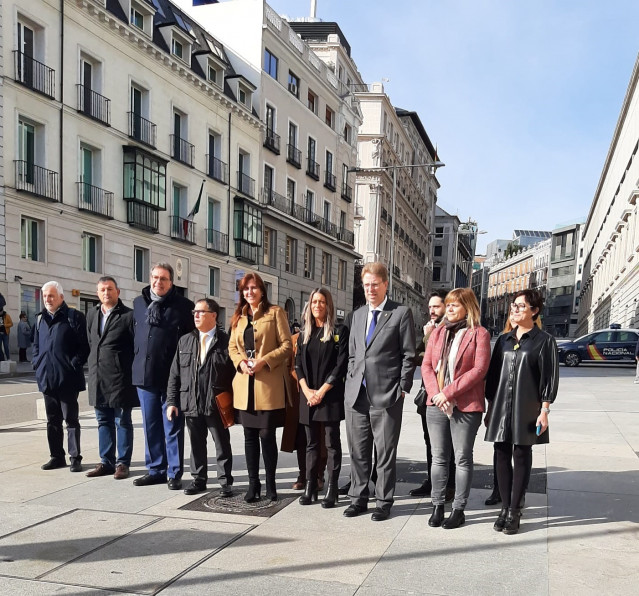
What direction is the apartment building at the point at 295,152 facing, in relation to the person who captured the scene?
facing the viewer and to the right of the viewer

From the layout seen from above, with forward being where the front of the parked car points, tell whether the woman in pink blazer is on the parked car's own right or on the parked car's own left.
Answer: on the parked car's own left

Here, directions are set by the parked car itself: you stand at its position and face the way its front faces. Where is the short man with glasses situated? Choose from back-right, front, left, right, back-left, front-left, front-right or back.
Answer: left

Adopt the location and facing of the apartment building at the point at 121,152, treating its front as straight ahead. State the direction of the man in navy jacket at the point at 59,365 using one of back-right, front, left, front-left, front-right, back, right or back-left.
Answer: front-right

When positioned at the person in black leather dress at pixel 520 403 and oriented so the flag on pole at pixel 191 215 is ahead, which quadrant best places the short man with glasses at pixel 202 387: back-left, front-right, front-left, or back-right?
front-left

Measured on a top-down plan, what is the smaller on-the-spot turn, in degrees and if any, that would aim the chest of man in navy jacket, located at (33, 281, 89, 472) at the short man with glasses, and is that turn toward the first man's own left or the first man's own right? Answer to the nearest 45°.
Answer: approximately 90° to the first man's own left

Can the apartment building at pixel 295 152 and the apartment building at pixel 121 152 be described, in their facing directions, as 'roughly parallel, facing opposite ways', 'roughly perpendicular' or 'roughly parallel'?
roughly parallel

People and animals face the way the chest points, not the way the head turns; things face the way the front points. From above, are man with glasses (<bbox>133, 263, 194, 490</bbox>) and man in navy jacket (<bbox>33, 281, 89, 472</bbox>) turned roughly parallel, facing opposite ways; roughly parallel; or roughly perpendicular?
roughly parallel

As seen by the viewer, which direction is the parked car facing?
to the viewer's left

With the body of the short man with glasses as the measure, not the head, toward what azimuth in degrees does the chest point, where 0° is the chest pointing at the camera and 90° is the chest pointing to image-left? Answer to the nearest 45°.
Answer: approximately 45°

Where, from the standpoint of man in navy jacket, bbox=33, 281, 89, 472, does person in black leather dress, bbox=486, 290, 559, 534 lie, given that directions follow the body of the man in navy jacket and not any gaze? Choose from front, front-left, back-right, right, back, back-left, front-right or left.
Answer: left

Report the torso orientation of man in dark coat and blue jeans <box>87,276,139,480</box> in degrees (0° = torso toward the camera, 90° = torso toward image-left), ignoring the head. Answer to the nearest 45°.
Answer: approximately 45°
